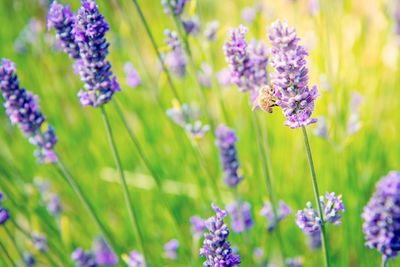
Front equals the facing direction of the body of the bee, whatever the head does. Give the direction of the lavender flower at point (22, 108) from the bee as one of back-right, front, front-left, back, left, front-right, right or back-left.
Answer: back

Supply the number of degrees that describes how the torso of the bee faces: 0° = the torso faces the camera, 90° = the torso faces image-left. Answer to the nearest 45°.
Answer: approximately 270°
